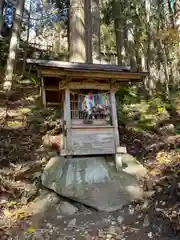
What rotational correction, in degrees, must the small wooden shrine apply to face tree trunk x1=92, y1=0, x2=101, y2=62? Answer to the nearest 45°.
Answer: approximately 180°

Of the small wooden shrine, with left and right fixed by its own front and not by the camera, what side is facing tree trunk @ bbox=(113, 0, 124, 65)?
back

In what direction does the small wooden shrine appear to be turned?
toward the camera

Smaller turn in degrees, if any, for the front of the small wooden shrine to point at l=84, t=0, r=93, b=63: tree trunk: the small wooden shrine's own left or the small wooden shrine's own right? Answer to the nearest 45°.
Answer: approximately 180°

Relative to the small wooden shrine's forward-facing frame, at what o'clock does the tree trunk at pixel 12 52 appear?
The tree trunk is roughly at 5 o'clock from the small wooden shrine.
